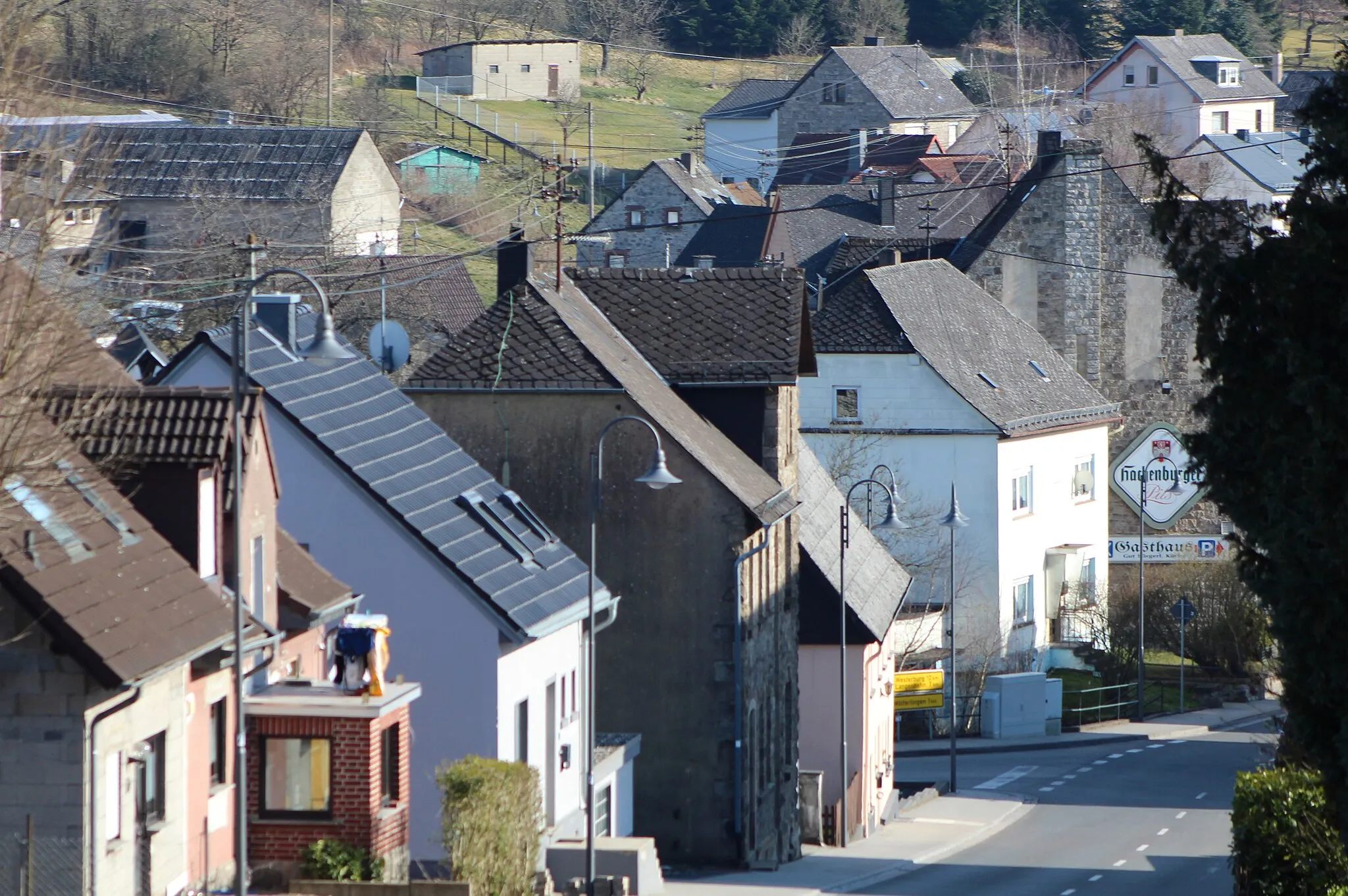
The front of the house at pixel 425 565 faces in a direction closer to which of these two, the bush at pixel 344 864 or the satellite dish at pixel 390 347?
the bush

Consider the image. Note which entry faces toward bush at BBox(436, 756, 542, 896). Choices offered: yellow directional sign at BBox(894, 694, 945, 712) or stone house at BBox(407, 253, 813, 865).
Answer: the yellow directional sign

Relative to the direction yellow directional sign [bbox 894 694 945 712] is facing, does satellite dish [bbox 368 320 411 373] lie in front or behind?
in front

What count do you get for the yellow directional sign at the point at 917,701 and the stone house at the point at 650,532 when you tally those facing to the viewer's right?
1

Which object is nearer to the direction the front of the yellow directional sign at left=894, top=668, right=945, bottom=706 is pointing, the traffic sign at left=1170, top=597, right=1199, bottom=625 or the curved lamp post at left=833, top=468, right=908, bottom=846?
the curved lamp post

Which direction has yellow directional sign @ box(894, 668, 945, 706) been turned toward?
toward the camera

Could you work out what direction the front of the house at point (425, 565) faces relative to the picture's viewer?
facing the viewer and to the right of the viewer

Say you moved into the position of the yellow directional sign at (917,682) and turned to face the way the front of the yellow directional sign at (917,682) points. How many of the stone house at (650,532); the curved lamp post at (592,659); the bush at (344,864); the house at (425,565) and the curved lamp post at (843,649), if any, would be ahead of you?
5

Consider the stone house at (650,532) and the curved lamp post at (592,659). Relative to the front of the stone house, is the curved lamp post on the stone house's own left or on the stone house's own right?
on the stone house's own right

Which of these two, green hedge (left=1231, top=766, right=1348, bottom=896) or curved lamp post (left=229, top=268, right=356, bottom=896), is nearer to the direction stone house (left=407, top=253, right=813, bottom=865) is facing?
the green hedge

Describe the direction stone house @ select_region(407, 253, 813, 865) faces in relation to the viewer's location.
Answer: facing to the right of the viewer

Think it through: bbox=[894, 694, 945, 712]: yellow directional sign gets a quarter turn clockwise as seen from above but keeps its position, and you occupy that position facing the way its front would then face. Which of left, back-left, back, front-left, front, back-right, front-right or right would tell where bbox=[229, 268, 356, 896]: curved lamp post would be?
left

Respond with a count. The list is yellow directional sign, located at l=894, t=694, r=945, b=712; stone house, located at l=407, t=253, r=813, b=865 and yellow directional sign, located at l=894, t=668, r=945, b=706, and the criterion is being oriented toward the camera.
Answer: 2
